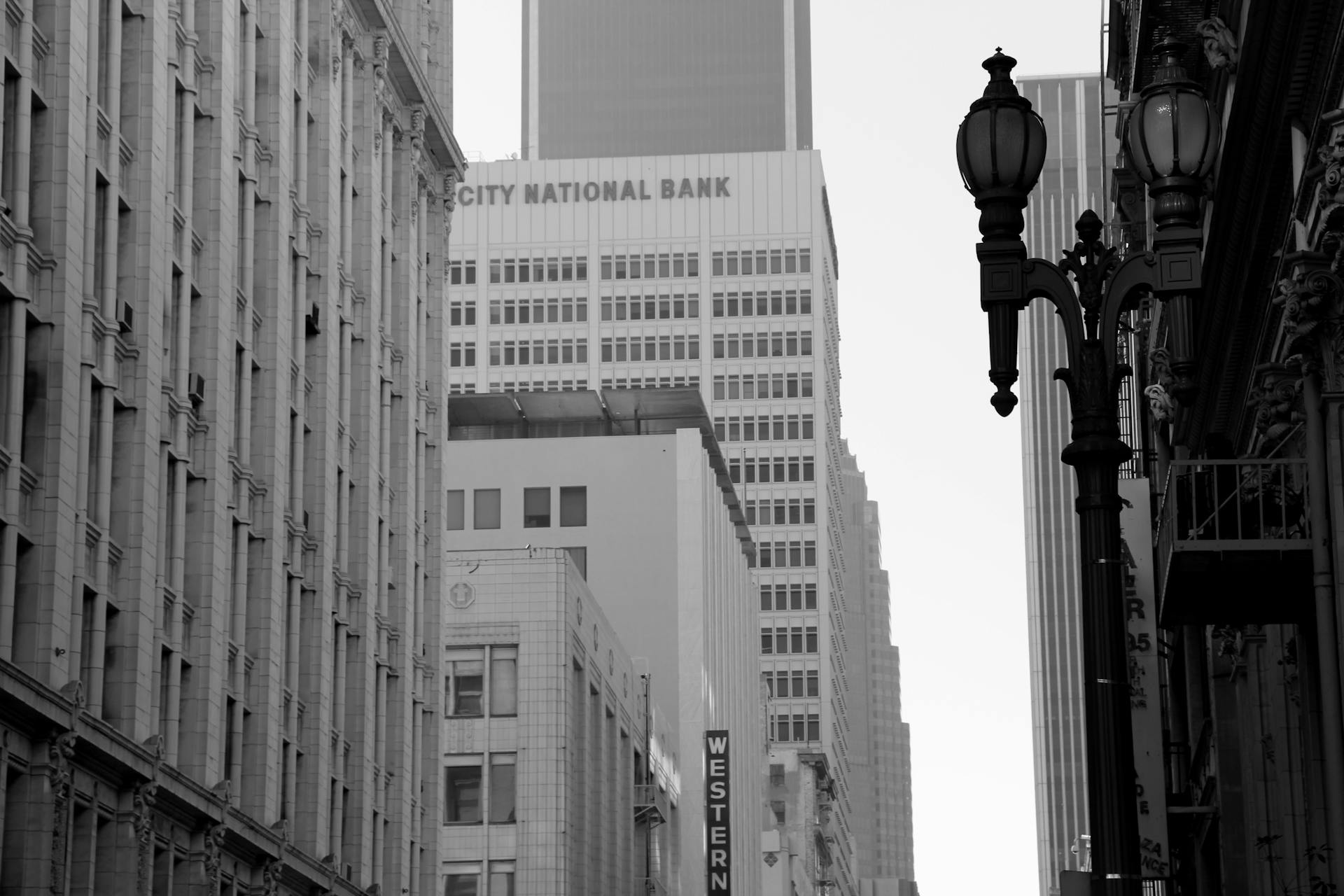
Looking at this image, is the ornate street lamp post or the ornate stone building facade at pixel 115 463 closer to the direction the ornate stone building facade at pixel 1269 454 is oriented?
the ornate stone building facade

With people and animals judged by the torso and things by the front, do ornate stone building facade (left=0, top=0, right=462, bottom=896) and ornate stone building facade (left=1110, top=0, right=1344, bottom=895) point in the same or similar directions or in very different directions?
very different directions

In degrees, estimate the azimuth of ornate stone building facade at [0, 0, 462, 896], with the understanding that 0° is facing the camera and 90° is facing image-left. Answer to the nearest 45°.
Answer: approximately 315°

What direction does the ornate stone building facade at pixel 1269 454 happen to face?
to the viewer's left

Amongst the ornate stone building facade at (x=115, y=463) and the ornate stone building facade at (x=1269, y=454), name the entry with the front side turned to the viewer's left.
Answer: the ornate stone building facade at (x=1269, y=454)

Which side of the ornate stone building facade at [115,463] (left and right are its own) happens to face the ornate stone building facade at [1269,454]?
front

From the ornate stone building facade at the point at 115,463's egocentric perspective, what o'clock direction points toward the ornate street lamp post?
The ornate street lamp post is roughly at 1 o'clock from the ornate stone building facade.

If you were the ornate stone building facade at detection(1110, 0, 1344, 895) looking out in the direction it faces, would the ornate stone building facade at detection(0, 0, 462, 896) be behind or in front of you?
in front

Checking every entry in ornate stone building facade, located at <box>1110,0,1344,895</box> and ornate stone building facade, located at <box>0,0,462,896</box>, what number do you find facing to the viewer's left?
1

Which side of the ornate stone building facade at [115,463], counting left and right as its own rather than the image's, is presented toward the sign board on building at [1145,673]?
front
